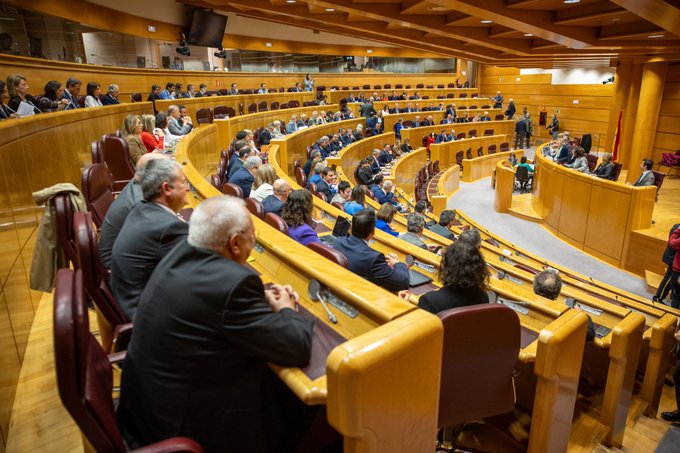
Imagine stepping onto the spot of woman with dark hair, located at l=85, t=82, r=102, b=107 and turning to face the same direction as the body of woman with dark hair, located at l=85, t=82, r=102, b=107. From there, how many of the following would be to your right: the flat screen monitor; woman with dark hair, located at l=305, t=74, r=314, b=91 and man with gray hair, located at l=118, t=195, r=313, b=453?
1

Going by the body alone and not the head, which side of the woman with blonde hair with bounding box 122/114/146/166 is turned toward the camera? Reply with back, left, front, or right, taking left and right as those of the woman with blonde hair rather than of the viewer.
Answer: right

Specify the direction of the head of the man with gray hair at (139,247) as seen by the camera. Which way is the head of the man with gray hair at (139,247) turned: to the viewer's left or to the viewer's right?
to the viewer's right

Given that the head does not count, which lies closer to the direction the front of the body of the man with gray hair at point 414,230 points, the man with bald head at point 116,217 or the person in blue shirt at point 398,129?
the person in blue shirt

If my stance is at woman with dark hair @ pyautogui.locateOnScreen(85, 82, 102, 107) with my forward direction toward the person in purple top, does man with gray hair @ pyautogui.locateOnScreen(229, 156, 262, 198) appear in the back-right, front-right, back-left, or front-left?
front-left

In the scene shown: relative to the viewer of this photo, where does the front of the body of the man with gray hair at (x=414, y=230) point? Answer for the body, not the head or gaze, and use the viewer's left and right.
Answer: facing away from the viewer and to the right of the viewer

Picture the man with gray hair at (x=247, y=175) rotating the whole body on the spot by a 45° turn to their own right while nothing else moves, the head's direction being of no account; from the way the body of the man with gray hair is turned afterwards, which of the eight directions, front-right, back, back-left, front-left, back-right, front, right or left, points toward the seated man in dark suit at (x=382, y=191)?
left

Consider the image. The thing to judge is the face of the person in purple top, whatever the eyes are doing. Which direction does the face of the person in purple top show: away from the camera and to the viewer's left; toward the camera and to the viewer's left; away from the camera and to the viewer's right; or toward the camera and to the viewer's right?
away from the camera and to the viewer's right

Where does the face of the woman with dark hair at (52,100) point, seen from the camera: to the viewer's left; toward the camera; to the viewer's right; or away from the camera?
to the viewer's right

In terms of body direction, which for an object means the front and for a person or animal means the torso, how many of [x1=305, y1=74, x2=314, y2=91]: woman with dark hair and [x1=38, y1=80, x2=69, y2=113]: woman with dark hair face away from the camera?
0

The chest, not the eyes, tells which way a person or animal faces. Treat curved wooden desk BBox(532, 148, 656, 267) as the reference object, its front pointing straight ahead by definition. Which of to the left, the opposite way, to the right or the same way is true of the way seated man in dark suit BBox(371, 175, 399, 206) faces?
the opposite way

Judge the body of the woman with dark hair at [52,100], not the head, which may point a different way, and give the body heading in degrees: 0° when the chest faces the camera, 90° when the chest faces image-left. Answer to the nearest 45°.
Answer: approximately 270°

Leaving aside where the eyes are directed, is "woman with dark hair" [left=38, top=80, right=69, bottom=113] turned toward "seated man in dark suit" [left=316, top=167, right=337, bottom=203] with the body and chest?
yes

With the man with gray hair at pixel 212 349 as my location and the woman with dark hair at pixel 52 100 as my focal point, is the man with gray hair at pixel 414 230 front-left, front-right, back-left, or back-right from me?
front-right

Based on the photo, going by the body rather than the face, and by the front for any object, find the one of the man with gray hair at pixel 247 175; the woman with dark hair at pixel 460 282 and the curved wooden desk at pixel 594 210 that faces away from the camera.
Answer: the woman with dark hair

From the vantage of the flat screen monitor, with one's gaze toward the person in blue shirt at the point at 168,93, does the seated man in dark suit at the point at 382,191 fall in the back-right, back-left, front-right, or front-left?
front-left

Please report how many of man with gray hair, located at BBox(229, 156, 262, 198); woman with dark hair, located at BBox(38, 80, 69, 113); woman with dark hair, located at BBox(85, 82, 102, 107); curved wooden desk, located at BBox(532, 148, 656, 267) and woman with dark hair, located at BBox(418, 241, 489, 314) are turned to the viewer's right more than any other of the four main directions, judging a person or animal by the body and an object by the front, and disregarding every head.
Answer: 3

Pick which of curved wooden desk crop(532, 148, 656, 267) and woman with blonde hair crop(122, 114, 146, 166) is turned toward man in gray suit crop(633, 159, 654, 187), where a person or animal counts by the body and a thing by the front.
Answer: the woman with blonde hair

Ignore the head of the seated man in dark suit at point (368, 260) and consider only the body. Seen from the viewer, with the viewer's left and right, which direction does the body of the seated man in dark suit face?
facing away from the viewer and to the right of the viewer

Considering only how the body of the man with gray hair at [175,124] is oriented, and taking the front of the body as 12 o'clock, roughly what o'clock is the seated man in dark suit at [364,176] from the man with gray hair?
The seated man in dark suit is roughly at 11 o'clock from the man with gray hair.

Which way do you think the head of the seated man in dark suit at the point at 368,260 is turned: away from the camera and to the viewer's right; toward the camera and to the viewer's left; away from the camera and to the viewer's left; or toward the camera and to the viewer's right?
away from the camera and to the viewer's right
